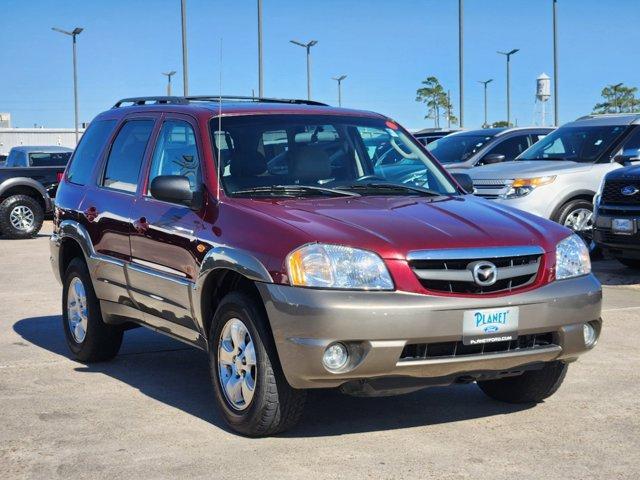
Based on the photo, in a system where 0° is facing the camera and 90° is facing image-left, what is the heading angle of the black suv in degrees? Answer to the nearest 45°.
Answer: approximately 45°

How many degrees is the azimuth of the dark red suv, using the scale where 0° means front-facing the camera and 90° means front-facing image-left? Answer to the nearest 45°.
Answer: approximately 315°

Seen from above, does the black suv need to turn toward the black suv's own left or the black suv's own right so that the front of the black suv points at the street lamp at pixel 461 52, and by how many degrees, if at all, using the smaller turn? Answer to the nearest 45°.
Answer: approximately 135° to the black suv's own right

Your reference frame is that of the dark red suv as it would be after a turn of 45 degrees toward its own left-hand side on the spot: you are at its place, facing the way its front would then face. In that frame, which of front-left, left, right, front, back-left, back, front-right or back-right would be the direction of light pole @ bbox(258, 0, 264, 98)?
left

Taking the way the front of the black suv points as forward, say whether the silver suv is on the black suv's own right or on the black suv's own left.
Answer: on the black suv's own right

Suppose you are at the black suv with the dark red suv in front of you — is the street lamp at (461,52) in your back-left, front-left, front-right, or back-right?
back-right

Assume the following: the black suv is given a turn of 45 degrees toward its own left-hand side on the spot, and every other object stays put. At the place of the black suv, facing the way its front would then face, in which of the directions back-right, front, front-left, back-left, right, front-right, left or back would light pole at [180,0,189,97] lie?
back-right

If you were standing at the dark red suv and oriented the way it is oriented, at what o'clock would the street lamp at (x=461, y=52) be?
The street lamp is roughly at 8 o'clock from the dark red suv.

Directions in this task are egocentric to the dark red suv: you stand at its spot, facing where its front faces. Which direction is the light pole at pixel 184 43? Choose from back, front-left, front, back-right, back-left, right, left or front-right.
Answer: back-left

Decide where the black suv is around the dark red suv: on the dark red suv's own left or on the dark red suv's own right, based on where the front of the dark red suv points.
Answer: on the dark red suv's own left

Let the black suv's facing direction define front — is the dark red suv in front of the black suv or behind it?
in front

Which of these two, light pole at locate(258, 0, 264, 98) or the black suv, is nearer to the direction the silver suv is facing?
the black suv
